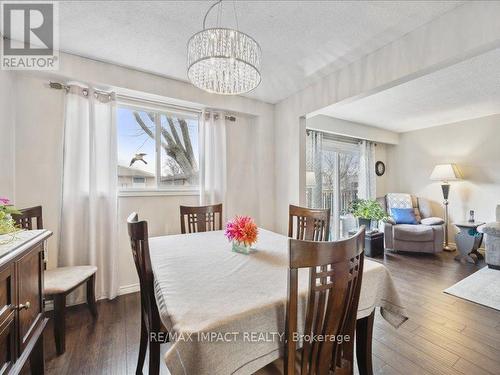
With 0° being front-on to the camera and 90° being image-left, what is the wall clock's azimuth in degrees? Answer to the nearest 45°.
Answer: approximately 315°

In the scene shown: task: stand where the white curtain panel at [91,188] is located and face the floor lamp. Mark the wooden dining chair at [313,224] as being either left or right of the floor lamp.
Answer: right

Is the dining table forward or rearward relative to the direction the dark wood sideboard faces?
forward

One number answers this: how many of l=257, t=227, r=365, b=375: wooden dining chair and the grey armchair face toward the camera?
1

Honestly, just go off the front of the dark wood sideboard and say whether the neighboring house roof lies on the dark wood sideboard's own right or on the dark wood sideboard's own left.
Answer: on the dark wood sideboard's own left

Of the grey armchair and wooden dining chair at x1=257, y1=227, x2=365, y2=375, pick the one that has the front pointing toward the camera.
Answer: the grey armchair

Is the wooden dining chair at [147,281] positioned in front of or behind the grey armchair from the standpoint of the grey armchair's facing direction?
in front

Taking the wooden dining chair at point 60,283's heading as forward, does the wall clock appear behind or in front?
in front

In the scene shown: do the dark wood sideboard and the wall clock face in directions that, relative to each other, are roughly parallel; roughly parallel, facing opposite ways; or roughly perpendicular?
roughly perpendicular

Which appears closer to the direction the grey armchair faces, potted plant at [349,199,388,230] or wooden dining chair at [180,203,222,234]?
the wooden dining chair

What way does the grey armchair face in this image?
toward the camera

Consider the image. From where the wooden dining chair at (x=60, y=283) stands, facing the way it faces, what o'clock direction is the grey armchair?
The grey armchair is roughly at 11 o'clock from the wooden dining chair.

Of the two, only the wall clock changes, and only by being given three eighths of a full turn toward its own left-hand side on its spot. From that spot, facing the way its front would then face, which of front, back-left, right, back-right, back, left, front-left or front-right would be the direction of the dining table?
back

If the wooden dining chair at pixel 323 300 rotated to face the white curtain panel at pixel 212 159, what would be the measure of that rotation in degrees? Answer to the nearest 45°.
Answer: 0° — it already faces it

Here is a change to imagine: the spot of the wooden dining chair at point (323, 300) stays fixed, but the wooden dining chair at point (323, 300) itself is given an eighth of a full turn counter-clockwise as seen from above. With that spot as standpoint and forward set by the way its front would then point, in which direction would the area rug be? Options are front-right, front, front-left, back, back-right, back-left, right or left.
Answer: back-right

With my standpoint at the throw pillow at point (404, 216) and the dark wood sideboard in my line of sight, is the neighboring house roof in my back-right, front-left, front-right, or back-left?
front-right

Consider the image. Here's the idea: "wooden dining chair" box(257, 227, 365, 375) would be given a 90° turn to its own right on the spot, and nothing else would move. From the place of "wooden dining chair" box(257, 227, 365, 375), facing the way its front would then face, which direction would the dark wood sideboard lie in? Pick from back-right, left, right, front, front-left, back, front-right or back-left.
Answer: back-left
